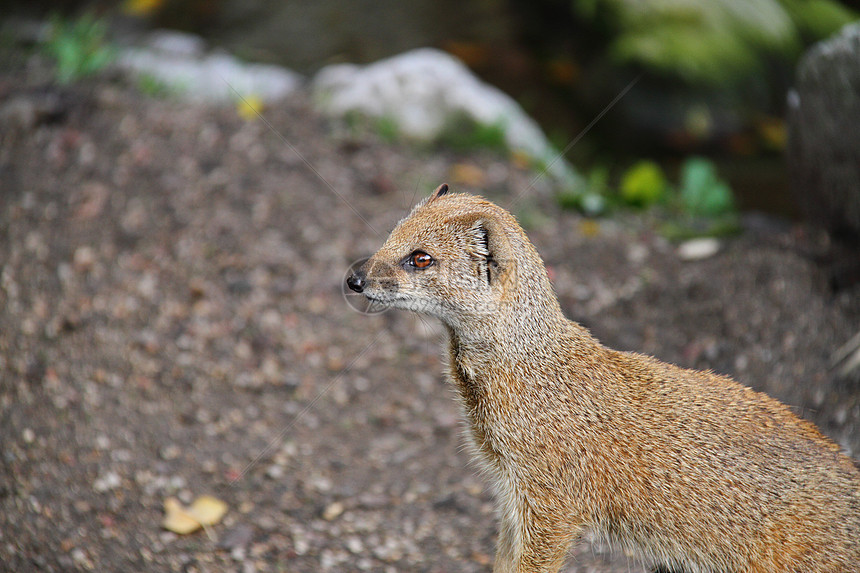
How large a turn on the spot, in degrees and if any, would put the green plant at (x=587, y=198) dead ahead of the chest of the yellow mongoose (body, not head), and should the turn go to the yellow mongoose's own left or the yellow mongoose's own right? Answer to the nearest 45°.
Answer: approximately 90° to the yellow mongoose's own right

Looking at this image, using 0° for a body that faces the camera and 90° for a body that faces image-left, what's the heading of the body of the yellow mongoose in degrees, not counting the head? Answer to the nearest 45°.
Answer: approximately 90°

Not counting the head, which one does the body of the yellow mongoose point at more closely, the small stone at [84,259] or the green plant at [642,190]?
the small stone

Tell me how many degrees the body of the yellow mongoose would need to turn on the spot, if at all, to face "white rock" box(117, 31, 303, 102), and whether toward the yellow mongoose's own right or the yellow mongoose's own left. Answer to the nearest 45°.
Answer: approximately 45° to the yellow mongoose's own right

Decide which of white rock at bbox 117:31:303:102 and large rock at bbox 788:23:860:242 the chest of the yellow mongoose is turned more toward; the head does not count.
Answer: the white rock

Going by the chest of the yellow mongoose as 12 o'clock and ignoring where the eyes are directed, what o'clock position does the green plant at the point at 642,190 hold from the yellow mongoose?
The green plant is roughly at 3 o'clock from the yellow mongoose.

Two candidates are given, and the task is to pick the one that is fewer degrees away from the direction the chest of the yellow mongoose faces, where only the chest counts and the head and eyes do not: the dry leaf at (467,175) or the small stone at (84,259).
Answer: the small stone

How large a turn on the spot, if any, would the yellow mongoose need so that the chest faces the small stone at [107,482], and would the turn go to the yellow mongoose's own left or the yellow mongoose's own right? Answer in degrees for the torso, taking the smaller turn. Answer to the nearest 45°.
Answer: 0° — it already faces it

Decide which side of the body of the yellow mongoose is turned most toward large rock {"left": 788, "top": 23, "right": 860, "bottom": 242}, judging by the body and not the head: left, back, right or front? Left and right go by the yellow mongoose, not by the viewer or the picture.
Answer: right
